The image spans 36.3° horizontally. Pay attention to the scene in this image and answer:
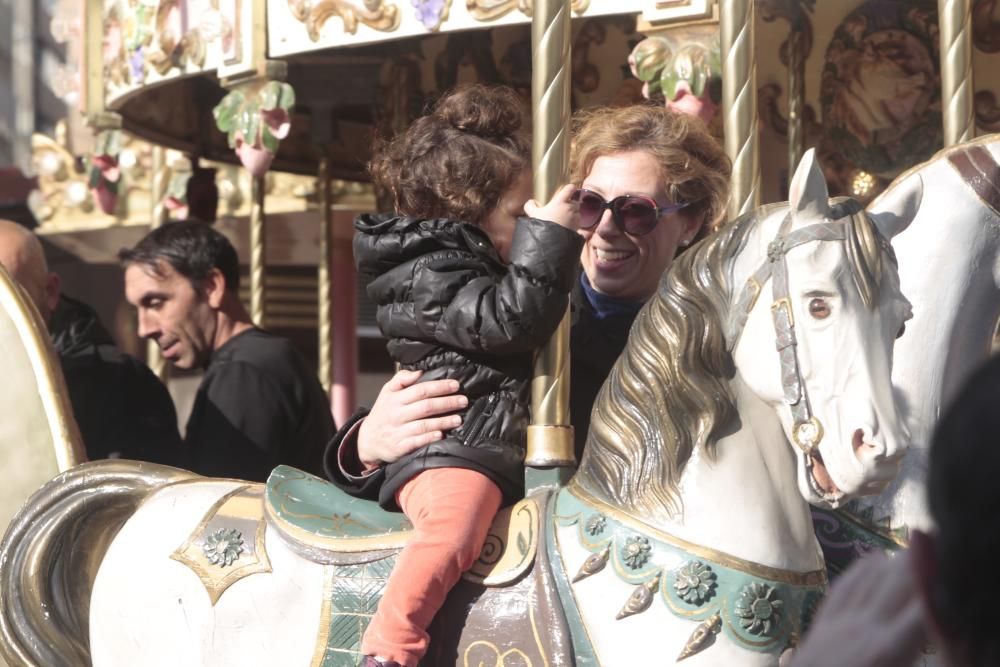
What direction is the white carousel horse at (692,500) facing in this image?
to the viewer's right

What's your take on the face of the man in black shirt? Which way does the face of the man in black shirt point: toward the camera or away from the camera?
toward the camera

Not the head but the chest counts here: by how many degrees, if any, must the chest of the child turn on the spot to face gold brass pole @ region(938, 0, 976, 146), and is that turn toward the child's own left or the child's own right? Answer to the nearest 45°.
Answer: approximately 45° to the child's own left

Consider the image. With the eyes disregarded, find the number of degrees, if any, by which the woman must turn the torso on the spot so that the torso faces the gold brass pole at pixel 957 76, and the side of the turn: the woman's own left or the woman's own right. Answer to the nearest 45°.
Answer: approximately 135° to the woman's own left

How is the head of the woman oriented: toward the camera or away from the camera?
toward the camera

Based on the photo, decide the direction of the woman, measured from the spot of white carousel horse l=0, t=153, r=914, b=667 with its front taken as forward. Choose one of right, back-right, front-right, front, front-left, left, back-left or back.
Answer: left

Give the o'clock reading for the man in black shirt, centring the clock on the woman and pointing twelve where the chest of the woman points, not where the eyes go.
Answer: The man in black shirt is roughly at 3 o'clock from the woman.

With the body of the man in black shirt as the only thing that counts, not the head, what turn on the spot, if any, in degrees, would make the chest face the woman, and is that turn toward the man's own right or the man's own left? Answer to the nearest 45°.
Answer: approximately 135° to the man's own left

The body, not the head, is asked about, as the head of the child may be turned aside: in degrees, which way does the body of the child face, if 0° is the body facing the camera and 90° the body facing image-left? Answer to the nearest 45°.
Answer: approximately 270°

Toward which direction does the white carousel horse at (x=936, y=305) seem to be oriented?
to the viewer's right

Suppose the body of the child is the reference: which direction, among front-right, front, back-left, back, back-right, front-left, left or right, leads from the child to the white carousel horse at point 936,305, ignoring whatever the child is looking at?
front

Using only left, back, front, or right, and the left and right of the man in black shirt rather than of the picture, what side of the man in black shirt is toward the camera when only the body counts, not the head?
left

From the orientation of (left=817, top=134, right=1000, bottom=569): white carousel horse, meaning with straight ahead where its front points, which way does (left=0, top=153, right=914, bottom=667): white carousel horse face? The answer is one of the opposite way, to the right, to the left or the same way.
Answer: the same way
